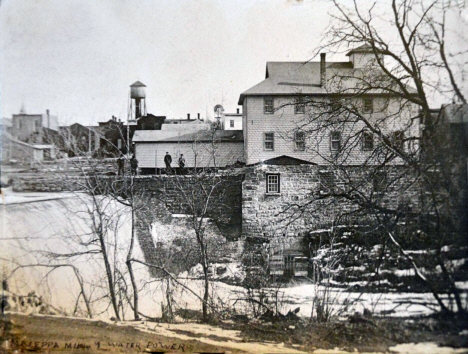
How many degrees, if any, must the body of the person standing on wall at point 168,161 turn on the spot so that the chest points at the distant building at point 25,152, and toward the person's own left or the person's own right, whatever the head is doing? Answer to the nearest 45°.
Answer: approximately 90° to the person's own right

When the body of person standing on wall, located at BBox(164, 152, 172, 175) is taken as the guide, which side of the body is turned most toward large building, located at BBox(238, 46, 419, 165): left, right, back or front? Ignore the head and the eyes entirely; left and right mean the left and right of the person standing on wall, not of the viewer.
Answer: left

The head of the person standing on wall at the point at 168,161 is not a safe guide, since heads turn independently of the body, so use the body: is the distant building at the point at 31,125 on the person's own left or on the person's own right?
on the person's own right

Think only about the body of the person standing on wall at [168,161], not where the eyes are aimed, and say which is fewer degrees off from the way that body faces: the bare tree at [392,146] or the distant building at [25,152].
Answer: the bare tree

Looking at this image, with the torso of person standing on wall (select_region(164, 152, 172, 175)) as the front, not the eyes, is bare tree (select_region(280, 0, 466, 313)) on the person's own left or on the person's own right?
on the person's own left
